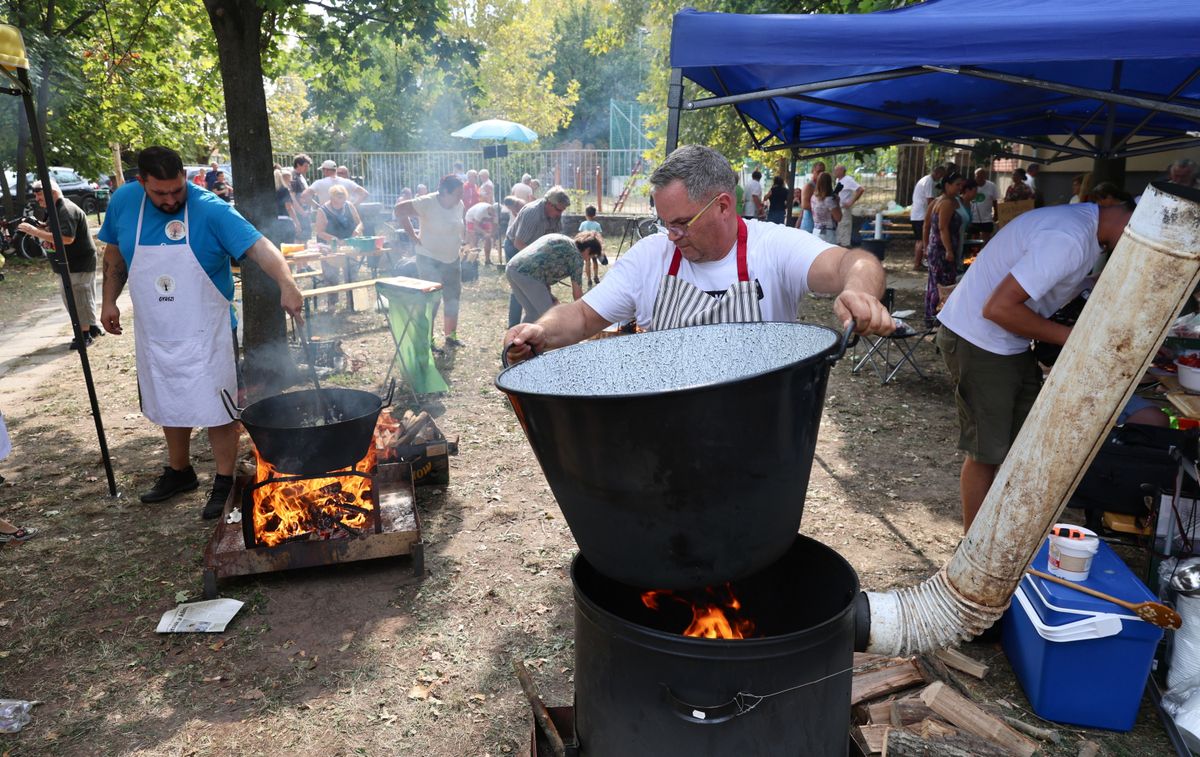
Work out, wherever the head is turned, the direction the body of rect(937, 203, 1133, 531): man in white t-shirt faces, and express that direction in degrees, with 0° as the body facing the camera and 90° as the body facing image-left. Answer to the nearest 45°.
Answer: approximately 270°

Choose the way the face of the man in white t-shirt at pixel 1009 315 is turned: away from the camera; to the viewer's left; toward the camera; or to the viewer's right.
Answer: to the viewer's right

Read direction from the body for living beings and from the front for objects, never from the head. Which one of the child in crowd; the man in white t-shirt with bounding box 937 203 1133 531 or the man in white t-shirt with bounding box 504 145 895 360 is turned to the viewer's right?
the man in white t-shirt with bounding box 937 203 1133 531

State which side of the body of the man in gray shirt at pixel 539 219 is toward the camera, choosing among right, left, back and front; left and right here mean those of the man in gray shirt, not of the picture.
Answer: right

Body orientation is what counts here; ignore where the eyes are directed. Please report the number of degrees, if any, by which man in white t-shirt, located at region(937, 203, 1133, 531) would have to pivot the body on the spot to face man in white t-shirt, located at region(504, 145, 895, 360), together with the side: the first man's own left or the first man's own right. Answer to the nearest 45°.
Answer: approximately 135° to the first man's own right

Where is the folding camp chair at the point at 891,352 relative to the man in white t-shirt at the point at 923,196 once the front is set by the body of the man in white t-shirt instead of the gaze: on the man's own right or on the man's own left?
on the man's own right
